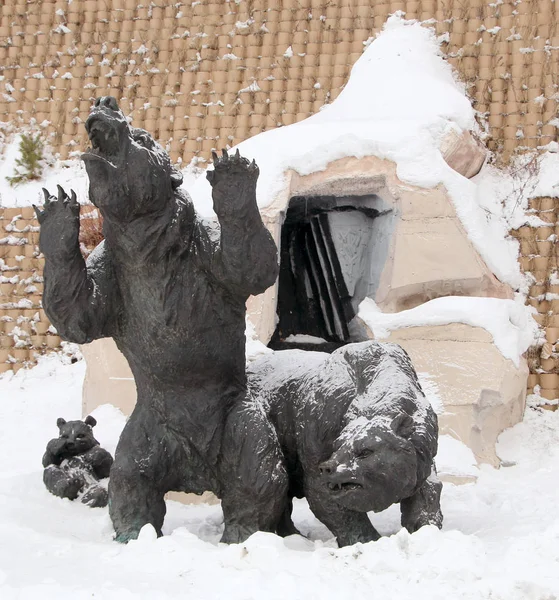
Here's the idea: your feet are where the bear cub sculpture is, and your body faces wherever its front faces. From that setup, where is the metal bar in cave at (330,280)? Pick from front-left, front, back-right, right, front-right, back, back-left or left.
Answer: back-left

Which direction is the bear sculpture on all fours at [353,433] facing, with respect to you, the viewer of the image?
facing the viewer and to the right of the viewer

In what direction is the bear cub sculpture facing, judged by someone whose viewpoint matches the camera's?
facing the viewer

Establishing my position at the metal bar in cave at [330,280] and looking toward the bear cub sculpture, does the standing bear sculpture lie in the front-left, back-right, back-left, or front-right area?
front-left

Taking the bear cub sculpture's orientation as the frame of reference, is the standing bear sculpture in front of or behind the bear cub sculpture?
in front

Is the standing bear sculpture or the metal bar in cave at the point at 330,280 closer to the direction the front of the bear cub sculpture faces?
the standing bear sculpture
